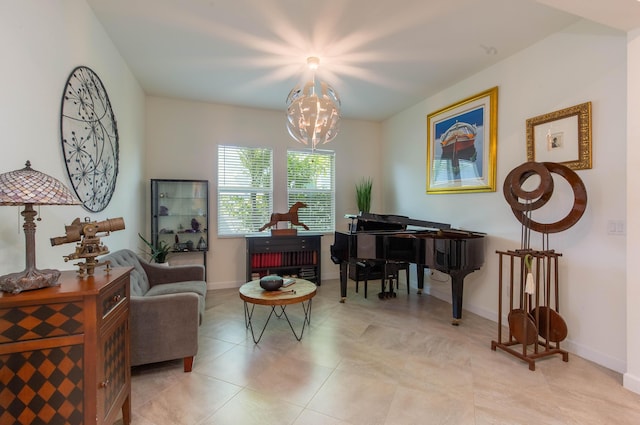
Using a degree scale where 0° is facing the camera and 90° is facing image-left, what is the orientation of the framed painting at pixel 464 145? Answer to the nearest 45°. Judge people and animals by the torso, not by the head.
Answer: approximately 45°

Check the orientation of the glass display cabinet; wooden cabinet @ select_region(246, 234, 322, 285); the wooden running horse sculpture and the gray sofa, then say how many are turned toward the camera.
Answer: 2

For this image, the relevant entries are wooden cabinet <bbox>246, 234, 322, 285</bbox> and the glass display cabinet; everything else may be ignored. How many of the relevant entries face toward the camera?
2

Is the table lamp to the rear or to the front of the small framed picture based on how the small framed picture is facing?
to the front

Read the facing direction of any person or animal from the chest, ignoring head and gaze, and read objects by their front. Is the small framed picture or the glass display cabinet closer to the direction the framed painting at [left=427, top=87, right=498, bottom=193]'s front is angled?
the glass display cabinet

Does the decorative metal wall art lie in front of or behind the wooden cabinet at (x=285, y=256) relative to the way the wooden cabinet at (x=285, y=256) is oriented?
in front

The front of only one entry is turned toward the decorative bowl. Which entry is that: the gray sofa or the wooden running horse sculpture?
the gray sofa

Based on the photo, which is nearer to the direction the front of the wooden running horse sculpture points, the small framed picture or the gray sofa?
the small framed picture

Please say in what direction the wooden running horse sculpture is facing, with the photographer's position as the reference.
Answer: facing to the right of the viewer

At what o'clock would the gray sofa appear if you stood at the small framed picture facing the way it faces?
The gray sofa is roughly at 12 o'clock from the small framed picture.

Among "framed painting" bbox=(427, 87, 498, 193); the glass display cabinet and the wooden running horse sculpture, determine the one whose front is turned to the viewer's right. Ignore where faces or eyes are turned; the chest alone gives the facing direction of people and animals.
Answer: the wooden running horse sculpture

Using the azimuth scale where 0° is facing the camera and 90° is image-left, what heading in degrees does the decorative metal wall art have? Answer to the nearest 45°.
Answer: approximately 315°

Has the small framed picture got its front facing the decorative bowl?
yes
